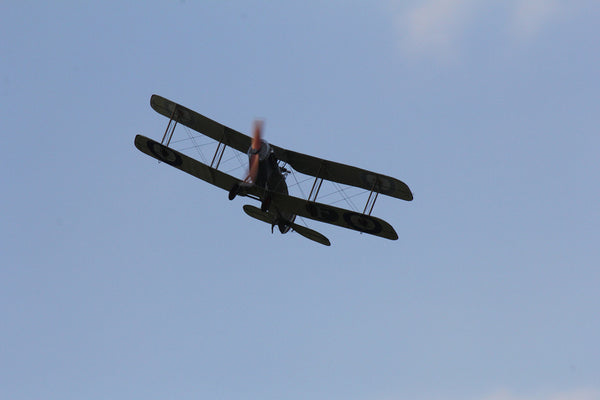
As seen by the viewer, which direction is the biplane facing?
toward the camera
